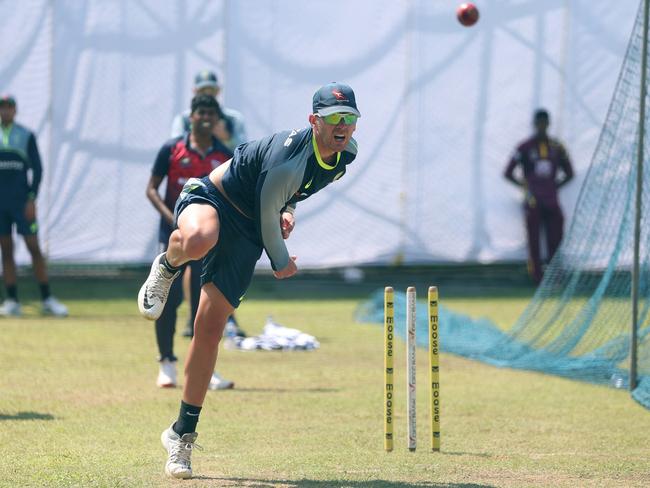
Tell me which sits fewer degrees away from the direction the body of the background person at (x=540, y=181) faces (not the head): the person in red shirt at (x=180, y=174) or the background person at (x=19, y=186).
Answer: the person in red shirt

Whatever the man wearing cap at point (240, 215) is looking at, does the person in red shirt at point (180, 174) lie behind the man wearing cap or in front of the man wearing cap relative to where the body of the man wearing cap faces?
behind

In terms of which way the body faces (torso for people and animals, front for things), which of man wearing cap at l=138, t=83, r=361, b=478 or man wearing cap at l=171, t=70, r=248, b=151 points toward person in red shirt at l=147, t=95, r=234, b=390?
man wearing cap at l=171, t=70, r=248, b=151

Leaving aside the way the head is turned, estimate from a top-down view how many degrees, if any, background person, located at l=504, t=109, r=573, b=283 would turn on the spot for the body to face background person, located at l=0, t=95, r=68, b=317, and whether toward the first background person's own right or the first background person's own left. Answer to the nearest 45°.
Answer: approximately 45° to the first background person's own right

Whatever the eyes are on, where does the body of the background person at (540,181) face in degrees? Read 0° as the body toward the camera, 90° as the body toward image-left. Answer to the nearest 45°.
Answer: approximately 0°

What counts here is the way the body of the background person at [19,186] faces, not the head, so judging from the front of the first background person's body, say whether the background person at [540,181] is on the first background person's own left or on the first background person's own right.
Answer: on the first background person's own left

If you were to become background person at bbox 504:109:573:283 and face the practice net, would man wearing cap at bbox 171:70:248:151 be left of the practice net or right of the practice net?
right

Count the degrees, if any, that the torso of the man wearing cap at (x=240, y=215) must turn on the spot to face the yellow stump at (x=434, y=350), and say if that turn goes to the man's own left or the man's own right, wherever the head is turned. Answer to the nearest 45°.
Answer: approximately 45° to the man's own left
